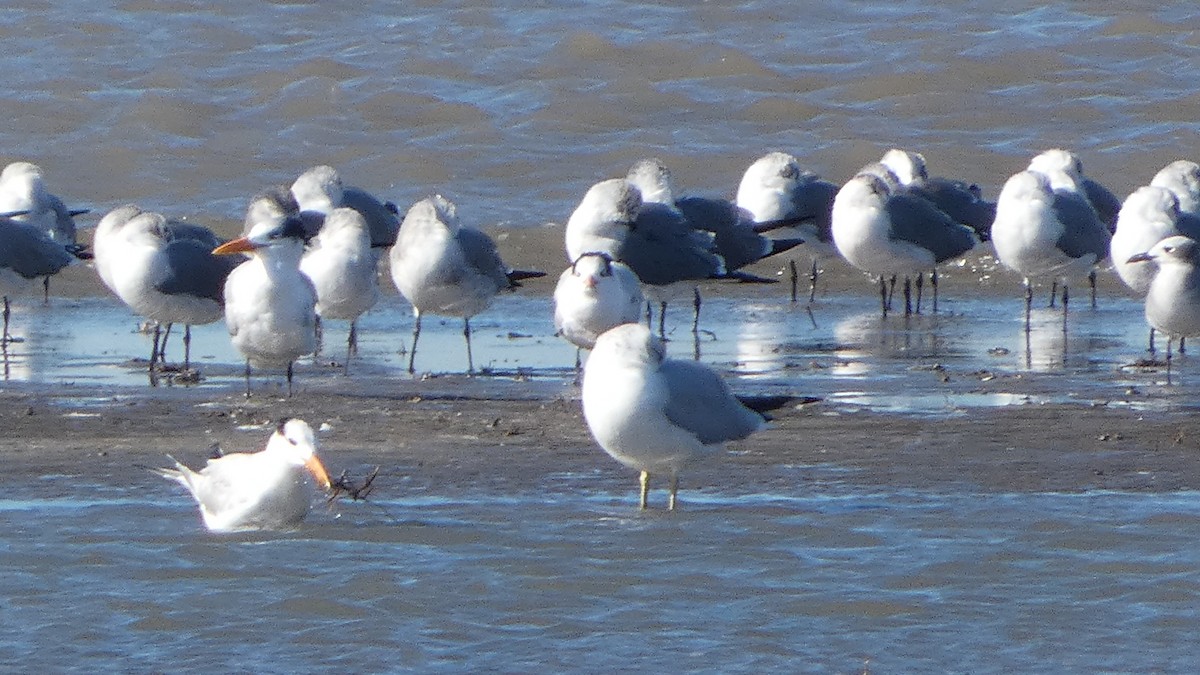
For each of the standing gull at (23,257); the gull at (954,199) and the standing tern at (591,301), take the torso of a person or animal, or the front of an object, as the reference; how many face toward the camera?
1

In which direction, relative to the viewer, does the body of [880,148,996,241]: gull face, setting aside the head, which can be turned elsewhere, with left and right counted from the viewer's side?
facing to the left of the viewer

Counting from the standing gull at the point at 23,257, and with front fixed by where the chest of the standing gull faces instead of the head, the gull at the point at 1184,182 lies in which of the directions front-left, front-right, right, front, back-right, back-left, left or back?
back

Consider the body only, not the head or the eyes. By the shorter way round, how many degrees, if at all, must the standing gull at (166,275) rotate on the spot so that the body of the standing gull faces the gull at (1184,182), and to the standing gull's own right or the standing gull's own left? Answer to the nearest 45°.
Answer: approximately 135° to the standing gull's own left

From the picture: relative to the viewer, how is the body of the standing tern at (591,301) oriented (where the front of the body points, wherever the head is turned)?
toward the camera

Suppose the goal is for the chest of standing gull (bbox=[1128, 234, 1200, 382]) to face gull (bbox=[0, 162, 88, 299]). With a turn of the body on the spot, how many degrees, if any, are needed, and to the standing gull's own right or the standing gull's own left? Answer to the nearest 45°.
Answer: approximately 45° to the standing gull's own right

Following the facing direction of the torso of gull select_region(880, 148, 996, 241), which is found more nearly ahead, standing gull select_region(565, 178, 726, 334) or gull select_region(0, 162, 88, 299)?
the gull

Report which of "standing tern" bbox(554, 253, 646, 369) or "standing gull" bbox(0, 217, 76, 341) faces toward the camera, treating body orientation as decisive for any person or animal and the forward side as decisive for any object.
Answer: "standing tern" bbox(554, 253, 646, 369)

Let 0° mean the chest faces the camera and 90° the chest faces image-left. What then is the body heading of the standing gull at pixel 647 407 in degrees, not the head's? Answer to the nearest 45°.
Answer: approximately 45°

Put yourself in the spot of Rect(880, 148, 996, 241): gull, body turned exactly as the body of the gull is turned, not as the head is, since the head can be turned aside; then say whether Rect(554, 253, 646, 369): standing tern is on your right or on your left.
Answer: on your left

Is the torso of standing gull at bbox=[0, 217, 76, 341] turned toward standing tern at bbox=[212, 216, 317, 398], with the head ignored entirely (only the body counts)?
no

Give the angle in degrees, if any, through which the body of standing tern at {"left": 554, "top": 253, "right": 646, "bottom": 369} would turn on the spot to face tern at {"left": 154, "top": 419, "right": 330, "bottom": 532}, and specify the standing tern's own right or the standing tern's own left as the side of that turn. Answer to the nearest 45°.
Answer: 0° — it already faces it

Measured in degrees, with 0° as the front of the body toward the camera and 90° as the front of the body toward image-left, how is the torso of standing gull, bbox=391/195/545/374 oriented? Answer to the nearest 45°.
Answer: approximately 45°

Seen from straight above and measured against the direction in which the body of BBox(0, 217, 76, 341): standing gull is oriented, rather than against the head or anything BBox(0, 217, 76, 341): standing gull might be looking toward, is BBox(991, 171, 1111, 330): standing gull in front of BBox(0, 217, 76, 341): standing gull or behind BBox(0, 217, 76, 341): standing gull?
behind

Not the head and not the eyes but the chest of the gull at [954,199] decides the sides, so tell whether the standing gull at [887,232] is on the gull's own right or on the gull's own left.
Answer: on the gull's own left

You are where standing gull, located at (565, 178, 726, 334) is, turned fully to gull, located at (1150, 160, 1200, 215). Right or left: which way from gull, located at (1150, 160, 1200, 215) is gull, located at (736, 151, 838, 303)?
left

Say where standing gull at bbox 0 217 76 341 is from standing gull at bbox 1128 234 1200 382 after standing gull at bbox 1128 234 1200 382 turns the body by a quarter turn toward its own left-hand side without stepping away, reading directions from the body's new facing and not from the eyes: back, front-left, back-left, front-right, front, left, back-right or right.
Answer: back-right

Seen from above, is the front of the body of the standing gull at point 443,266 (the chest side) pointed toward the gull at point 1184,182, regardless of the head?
no
